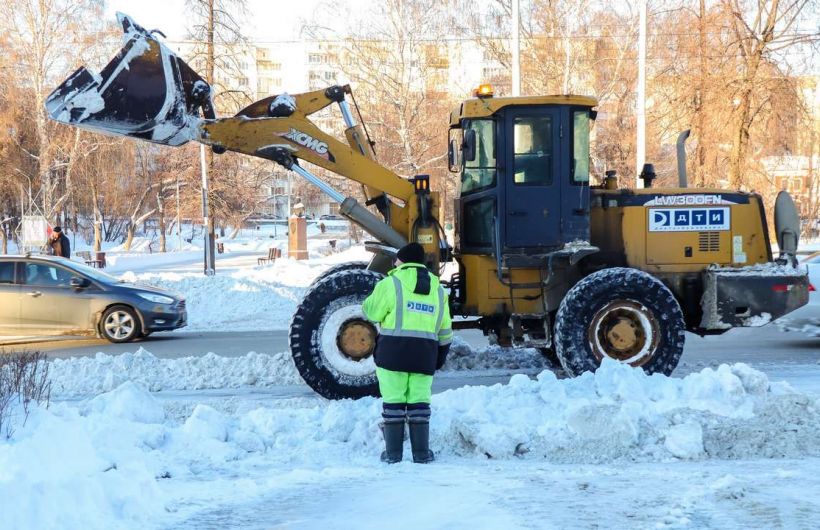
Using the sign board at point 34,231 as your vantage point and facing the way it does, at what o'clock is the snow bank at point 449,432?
The snow bank is roughly at 12 o'clock from the sign board.

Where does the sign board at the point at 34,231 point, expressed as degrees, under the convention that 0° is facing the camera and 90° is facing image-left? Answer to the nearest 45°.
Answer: approximately 0°

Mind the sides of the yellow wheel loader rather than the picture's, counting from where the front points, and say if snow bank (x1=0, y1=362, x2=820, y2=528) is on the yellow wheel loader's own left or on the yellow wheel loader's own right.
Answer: on the yellow wheel loader's own left

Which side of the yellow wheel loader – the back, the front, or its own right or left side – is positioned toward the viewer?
left

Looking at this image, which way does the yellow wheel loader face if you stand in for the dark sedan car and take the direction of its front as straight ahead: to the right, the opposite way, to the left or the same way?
the opposite way

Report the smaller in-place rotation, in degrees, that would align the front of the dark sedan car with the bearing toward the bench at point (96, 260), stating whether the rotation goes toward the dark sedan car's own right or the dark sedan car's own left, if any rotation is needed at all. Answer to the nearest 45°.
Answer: approximately 90° to the dark sedan car's own left

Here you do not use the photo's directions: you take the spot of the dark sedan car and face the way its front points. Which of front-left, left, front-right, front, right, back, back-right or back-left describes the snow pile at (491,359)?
front-right

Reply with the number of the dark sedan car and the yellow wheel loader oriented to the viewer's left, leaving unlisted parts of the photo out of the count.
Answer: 1

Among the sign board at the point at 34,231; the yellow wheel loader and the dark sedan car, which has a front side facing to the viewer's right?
the dark sedan car

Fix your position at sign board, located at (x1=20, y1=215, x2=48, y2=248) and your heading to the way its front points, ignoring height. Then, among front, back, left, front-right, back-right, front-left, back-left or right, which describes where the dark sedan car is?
front

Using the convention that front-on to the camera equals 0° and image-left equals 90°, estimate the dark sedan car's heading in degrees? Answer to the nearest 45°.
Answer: approximately 270°

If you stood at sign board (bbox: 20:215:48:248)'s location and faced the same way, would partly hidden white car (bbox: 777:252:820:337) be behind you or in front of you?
in front

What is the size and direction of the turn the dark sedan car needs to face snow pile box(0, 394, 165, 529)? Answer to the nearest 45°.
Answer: approximately 90° to its right
